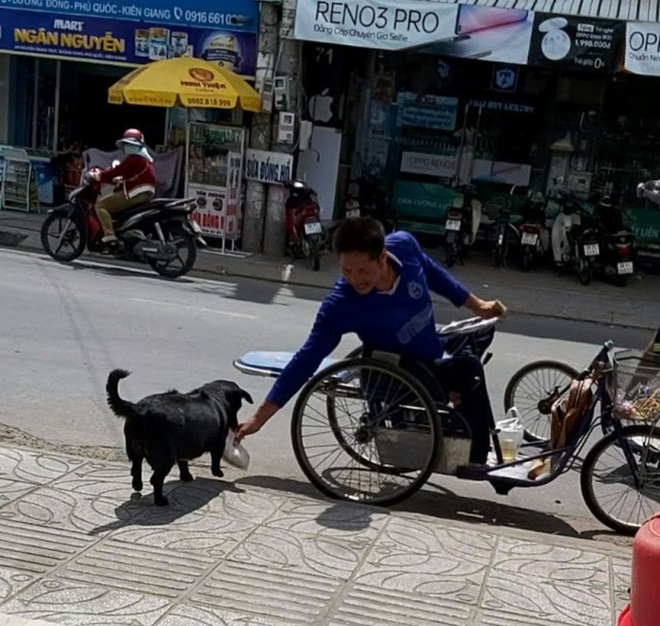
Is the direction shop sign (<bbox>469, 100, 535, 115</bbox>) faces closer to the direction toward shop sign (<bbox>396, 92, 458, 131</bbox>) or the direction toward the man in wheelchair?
the man in wheelchair

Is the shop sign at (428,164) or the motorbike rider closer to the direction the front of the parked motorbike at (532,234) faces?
the shop sign

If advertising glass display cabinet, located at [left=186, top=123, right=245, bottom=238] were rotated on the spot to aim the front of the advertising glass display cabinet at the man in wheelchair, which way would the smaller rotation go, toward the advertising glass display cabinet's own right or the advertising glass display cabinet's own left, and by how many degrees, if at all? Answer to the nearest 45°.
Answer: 0° — it already faces them

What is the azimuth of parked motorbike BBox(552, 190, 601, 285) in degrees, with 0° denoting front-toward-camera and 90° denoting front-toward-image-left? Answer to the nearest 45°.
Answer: approximately 135°

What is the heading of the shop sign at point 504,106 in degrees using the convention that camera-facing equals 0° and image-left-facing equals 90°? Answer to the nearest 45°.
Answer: approximately 0°
